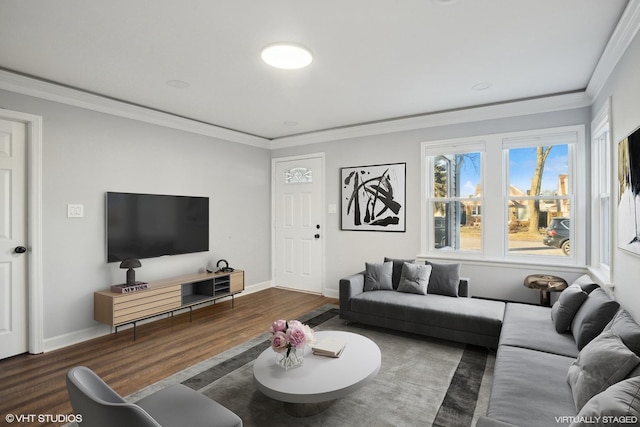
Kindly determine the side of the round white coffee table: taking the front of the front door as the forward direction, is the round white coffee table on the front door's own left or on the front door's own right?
on the front door's own left

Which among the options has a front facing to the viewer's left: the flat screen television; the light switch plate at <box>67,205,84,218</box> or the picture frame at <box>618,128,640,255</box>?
the picture frame

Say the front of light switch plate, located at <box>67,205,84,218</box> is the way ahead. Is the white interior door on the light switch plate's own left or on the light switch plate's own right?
on the light switch plate's own right

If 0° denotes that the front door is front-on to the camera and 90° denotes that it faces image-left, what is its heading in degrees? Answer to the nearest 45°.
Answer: approximately 45°

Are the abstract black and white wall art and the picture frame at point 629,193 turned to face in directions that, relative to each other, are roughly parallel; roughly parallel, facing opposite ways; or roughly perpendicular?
roughly perpendicular

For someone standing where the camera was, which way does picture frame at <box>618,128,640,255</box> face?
facing to the left of the viewer

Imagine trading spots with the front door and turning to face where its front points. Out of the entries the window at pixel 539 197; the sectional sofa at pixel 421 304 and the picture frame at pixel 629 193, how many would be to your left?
3

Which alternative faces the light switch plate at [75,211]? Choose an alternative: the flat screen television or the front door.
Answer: the front door

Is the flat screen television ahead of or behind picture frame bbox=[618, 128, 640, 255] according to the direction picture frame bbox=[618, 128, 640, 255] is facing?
ahead

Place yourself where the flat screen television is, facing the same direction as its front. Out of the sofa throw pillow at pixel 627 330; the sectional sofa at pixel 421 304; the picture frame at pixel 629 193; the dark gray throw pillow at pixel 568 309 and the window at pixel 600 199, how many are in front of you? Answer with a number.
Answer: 5

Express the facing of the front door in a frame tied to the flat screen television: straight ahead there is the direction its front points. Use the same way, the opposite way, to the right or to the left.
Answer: to the right

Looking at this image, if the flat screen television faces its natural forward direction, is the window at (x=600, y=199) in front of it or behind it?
in front
